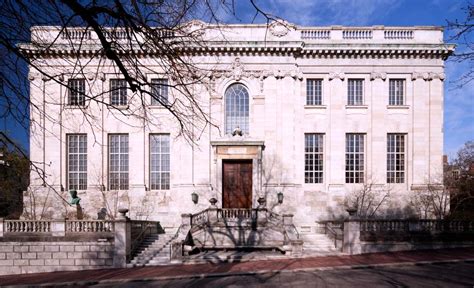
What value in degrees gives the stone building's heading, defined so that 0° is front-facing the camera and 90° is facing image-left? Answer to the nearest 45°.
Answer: approximately 0°

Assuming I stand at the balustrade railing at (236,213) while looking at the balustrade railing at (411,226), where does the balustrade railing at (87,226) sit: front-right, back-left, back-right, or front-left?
back-right

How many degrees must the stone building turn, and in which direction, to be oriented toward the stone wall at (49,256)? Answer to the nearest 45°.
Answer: approximately 45° to its right

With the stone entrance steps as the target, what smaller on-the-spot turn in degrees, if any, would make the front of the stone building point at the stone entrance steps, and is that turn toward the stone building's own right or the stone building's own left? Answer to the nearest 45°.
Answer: approximately 45° to the stone building's own right
